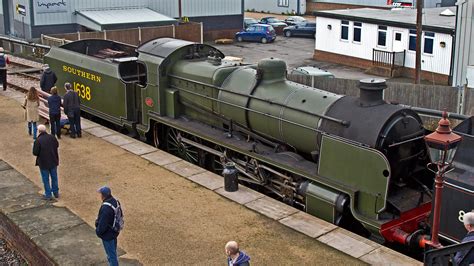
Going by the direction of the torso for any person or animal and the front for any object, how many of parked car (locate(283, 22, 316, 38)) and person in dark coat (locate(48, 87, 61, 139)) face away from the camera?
1

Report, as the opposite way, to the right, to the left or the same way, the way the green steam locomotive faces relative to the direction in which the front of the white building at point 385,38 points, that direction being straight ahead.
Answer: to the left

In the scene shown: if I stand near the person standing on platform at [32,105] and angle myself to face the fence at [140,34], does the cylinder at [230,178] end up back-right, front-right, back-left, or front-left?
back-right

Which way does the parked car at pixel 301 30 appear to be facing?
to the viewer's left

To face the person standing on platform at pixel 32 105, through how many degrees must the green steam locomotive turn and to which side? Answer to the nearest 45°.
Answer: approximately 180°

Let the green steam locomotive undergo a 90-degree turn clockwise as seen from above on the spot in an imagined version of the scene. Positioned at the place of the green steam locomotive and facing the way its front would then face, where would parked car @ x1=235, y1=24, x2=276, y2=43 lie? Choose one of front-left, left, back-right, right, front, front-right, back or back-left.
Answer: back-right

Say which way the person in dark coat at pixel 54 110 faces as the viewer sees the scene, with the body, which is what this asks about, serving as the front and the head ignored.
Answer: away from the camera

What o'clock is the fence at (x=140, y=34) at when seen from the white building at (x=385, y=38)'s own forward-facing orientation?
The fence is roughly at 2 o'clock from the white building.

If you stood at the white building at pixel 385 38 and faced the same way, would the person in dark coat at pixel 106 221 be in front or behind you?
in front
